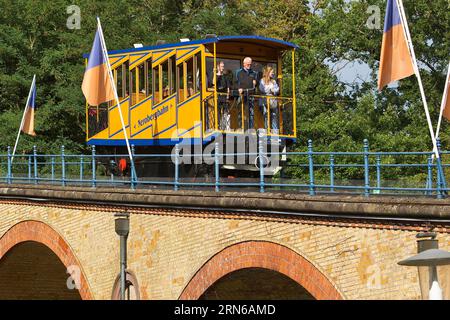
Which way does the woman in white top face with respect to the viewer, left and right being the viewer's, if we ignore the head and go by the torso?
facing the viewer and to the right of the viewer

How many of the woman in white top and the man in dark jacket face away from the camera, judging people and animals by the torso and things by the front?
0

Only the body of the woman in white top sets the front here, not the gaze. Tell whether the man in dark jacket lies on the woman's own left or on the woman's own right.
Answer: on the woman's own right

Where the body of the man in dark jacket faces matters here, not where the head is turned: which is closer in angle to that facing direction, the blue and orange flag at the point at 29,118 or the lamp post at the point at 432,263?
the lamp post

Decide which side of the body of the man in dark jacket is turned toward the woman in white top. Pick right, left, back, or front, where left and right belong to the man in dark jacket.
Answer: left
